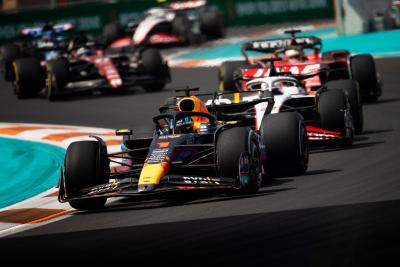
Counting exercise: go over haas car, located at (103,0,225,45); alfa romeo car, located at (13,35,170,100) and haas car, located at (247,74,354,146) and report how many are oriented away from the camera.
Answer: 0

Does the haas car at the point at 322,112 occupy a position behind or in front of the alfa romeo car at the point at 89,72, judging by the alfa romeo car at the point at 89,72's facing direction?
in front

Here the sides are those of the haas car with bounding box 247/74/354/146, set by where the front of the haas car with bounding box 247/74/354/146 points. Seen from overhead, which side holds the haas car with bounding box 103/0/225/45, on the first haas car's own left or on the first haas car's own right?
on the first haas car's own right

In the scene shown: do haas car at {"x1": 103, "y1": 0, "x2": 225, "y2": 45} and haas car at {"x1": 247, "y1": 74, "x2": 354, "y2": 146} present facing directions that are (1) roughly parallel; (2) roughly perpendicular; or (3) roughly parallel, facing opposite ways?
roughly parallel

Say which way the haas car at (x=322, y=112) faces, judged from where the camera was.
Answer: facing the viewer and to the left of the viewer

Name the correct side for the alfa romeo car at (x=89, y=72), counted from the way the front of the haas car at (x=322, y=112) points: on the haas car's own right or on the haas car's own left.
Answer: on the haas car's own right
